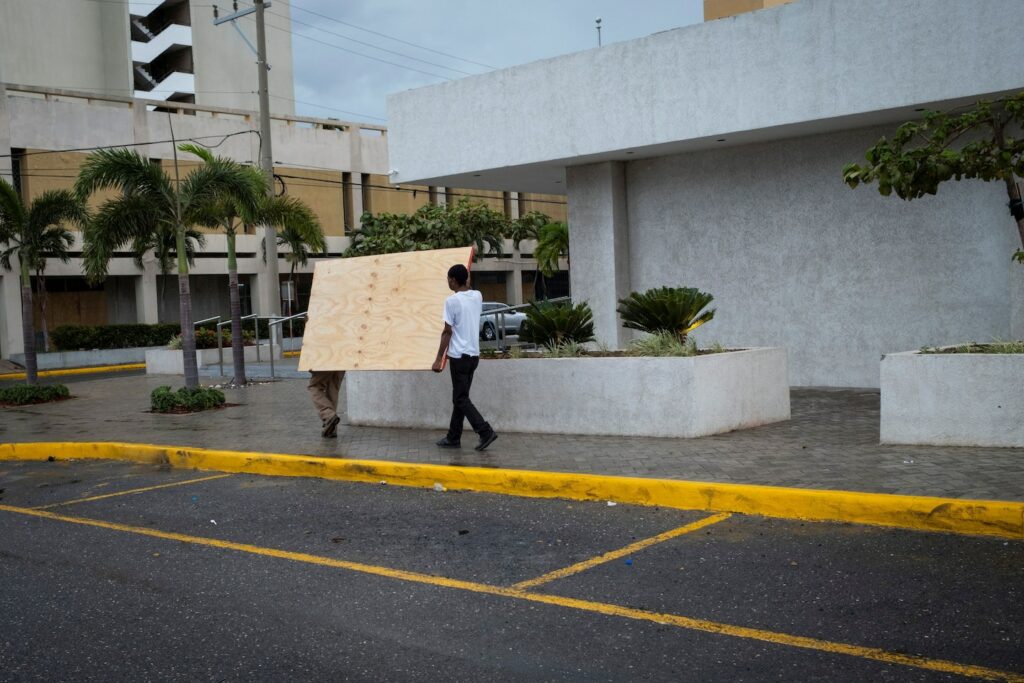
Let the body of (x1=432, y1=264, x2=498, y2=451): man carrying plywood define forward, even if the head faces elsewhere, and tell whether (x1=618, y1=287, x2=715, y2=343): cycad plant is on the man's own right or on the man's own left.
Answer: on the man's own right

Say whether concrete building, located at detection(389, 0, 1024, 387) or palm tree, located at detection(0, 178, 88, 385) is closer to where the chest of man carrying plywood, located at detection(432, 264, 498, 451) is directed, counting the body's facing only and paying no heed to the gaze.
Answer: the palm tree

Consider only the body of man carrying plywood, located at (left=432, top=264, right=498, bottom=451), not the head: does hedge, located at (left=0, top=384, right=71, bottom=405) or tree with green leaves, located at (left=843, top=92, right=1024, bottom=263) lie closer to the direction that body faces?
the hedge

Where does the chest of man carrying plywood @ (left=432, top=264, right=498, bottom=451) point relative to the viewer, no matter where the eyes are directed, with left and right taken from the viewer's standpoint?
facing away from the viewer and to the left of the viewer

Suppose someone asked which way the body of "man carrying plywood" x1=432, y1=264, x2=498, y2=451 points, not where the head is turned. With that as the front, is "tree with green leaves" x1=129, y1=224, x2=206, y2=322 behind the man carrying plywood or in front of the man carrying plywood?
in front

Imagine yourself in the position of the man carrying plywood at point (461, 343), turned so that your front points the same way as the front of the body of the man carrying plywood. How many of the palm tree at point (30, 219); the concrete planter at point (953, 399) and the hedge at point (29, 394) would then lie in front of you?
2

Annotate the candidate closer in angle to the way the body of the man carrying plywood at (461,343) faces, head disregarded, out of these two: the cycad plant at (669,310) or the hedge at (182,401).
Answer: the hedge

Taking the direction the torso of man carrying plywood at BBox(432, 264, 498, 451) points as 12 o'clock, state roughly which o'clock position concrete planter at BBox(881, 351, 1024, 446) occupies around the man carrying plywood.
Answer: The concrete planter is roughly at 5 o'clock from the man carrying plywood.

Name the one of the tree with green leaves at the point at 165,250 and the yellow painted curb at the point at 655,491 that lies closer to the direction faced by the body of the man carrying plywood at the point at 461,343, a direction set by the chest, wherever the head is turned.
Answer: the tree with green leaves

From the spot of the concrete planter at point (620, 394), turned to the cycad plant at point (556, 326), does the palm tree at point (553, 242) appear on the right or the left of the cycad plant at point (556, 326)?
right

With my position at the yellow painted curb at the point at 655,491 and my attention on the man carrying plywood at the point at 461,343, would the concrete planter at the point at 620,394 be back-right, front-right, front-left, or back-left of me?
front-right

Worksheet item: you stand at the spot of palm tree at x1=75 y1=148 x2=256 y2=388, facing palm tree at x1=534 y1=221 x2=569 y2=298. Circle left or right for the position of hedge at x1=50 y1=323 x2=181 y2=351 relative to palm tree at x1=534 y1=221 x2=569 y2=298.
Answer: left

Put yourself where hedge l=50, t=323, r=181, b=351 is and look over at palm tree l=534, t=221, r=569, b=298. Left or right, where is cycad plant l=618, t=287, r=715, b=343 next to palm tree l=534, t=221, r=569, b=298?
right

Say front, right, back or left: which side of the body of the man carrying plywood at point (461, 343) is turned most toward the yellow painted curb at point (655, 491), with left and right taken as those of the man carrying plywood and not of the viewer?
back

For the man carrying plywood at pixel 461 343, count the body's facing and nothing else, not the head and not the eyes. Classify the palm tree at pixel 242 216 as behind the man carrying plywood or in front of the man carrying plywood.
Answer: in front

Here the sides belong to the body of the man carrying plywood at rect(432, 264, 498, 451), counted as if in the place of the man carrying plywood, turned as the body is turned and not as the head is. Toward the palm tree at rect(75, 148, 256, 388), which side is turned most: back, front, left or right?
front
